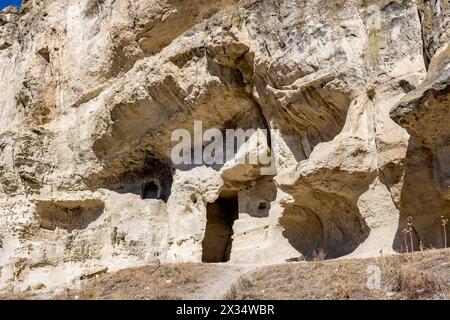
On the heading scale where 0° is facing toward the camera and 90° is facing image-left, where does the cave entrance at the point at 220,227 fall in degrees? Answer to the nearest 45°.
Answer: approximately 0°

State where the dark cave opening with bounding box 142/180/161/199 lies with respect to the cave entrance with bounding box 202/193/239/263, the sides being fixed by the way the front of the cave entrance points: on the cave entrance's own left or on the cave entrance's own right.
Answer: on the cave entrance's own right

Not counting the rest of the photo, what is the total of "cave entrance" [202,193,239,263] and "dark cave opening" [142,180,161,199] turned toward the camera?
2

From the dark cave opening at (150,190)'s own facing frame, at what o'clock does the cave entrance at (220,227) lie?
The cave entrance is roughly at 10 o'clock from the dark cave opening.

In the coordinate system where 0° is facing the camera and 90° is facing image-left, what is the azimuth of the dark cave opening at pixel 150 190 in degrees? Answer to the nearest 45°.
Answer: approximately 0°
